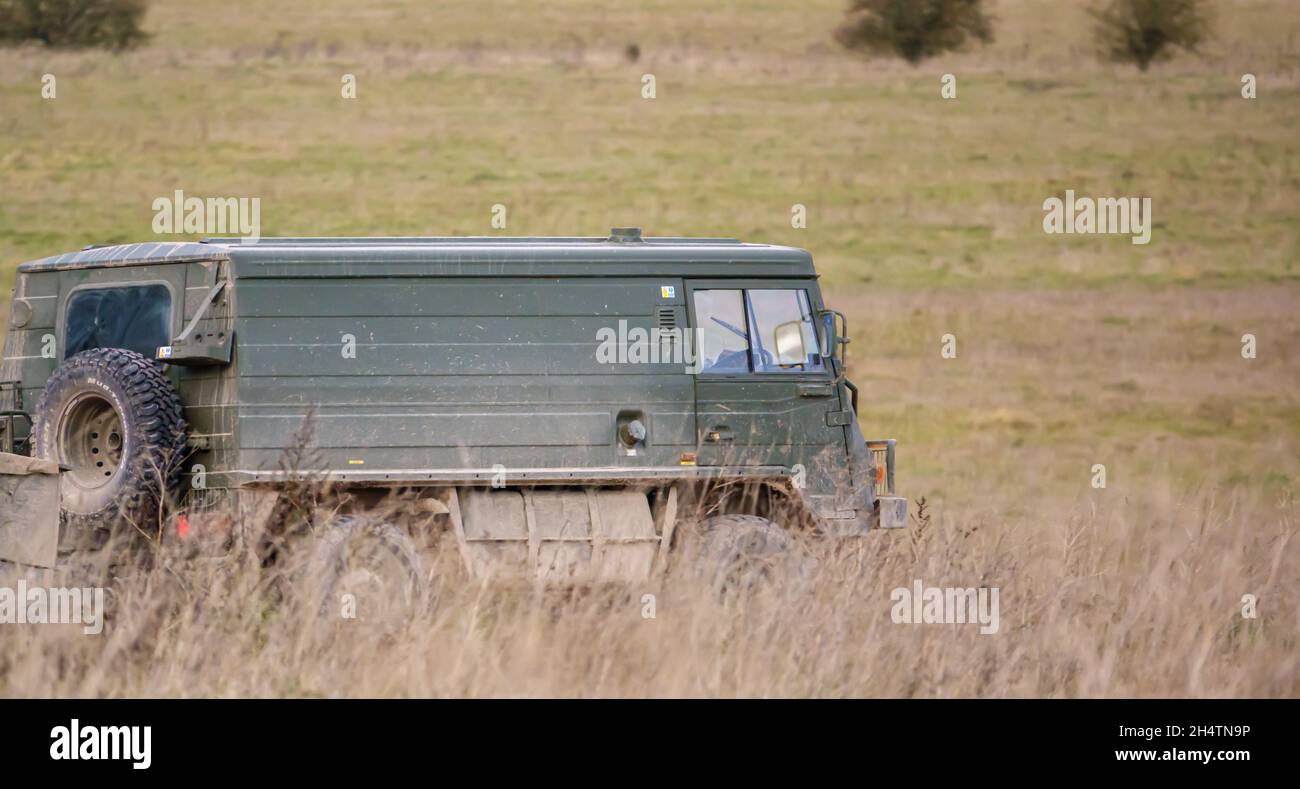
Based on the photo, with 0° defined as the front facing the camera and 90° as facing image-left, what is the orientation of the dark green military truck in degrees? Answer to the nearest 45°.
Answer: approximately 225°
